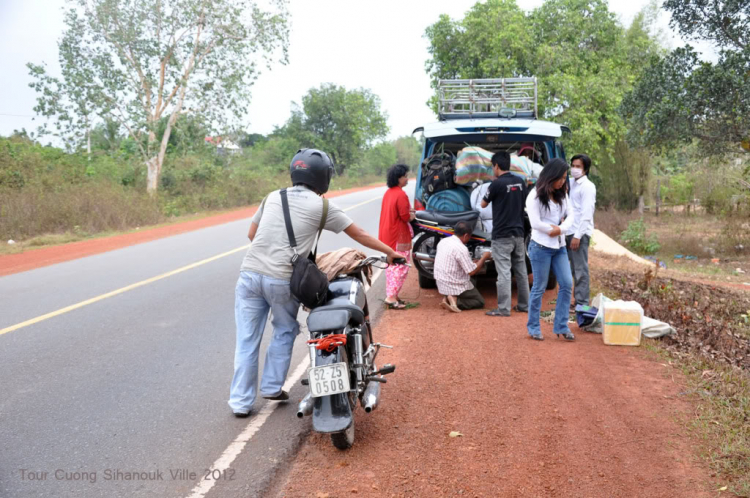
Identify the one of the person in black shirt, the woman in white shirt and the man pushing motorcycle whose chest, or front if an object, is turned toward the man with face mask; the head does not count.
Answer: the man pushing motorcycle

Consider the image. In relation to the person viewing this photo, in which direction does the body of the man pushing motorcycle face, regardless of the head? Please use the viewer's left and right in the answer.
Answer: facing away from the viewer and to the right of the viewer

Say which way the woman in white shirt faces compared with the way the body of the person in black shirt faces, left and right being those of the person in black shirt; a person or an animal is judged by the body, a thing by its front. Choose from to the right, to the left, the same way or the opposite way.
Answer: the opposite way

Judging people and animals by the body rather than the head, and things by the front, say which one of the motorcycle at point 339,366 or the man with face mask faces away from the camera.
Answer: the motorcycle

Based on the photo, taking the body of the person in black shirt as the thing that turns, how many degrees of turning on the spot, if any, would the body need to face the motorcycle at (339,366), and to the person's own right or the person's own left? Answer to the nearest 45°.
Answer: approximately 135° to the person's own left

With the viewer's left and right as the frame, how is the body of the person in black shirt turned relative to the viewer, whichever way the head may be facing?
facing away from the viewer and to the left of the viewer

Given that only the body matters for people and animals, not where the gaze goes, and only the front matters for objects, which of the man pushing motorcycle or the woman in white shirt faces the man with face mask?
the man pushing motorcycle

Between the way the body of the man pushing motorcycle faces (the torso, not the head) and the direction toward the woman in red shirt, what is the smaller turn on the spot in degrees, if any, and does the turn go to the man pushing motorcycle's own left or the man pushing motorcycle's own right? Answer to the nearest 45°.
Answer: approximately 45° to the man pushing motorcycle's own left

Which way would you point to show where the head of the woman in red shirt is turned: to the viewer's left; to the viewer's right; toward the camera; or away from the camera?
to the viewer's right

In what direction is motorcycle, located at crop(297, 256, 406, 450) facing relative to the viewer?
away from the camera

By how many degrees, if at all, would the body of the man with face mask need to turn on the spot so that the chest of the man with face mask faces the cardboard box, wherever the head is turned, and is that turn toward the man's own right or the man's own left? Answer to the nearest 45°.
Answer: approximately 45° to the man's own left

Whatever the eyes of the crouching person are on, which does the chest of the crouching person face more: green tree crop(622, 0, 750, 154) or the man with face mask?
the green tree
